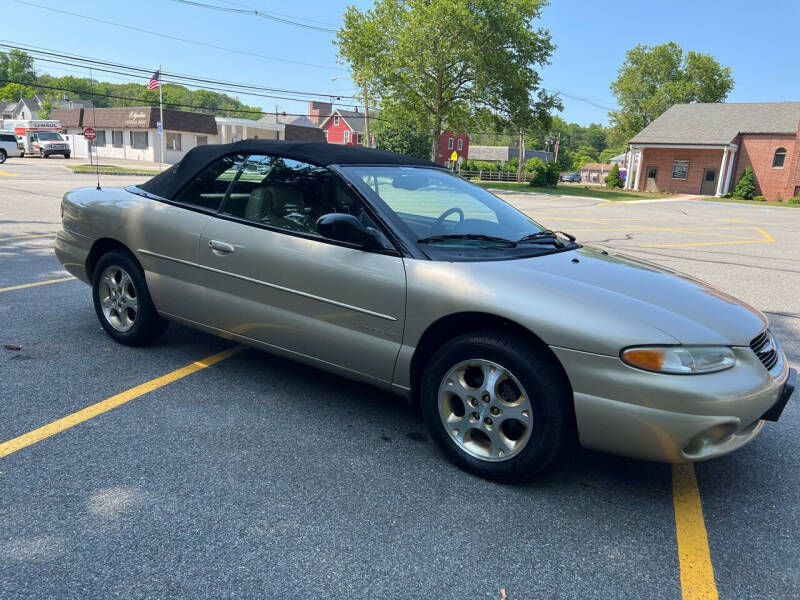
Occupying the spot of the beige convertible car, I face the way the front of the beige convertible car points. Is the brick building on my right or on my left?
on my left

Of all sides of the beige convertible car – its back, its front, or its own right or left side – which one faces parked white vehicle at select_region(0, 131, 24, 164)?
back

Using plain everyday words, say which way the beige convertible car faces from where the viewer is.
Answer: facing the viewer and to the right of the viewer

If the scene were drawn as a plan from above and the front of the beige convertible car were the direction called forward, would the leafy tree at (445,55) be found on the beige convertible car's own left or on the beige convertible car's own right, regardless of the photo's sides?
on the beige convertible car's own left

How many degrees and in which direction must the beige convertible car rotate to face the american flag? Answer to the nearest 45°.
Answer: approximately 180°

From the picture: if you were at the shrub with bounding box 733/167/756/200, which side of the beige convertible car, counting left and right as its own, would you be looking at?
left
